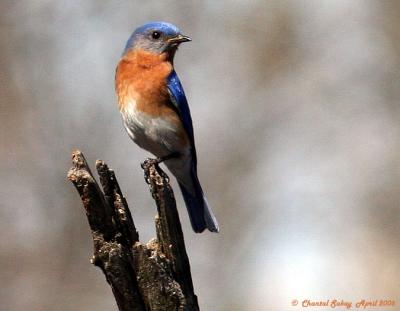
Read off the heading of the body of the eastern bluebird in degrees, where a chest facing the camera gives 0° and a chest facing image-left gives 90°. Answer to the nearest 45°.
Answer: approximately 45°
